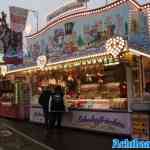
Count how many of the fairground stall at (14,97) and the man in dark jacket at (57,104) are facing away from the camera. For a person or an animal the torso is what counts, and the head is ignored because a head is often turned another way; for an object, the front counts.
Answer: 1

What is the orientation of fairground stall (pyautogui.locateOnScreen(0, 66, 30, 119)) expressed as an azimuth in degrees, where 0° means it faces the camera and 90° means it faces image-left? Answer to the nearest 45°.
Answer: approximately 45°

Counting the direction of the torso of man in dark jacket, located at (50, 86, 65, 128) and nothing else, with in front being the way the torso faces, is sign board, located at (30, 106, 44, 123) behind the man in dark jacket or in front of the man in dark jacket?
in front

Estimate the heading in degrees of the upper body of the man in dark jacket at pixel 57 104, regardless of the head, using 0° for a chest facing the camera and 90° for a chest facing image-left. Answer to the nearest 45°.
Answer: approximately 180°

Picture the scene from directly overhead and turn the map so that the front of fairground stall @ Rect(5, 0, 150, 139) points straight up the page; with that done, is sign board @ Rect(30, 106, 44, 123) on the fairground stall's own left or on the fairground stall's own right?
on the fairground stall's own right

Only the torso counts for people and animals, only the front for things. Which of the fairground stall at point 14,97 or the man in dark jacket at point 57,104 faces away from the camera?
the man in dark jacket

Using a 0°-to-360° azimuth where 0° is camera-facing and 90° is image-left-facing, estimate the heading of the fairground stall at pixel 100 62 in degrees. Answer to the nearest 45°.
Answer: approximately 45°
